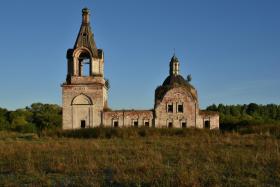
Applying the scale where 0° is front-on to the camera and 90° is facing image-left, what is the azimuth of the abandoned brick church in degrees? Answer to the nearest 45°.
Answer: approximately 90°
